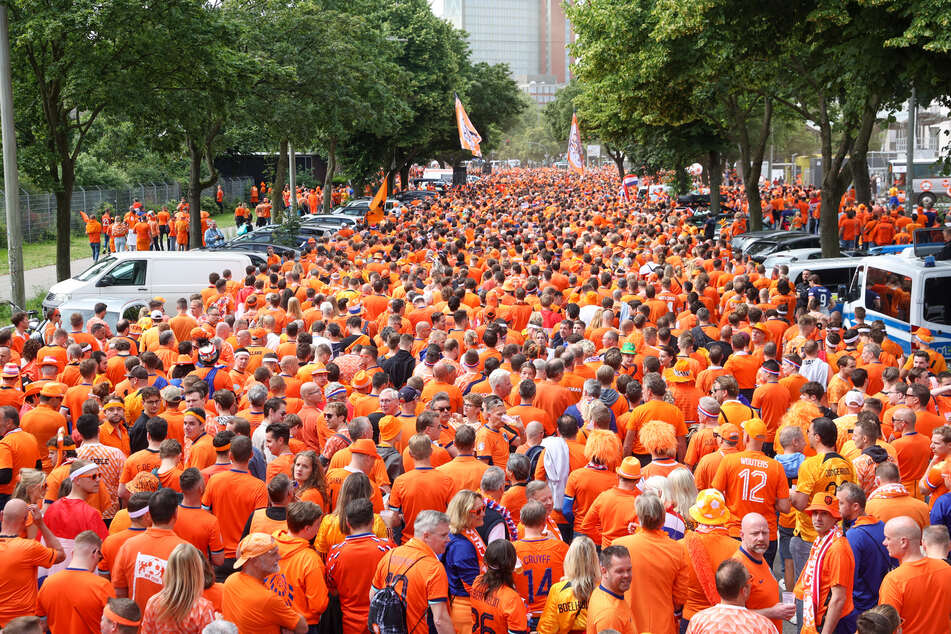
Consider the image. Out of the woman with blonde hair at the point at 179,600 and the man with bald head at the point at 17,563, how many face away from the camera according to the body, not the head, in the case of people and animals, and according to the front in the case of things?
2

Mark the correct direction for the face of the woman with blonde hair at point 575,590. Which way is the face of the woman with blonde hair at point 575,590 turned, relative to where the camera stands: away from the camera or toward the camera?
away from the camera

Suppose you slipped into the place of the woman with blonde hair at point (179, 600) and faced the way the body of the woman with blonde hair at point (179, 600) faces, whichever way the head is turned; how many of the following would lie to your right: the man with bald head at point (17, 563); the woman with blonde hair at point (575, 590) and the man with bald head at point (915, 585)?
2

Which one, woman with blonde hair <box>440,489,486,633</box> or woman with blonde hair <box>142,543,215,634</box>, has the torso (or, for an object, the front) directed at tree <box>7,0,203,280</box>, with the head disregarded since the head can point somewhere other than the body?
woman with blonde hair <box>142,543,215,634</box>

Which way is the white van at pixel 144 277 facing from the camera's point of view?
to the viewer's left

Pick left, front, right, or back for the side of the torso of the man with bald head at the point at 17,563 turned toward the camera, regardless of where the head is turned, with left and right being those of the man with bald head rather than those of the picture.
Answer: back

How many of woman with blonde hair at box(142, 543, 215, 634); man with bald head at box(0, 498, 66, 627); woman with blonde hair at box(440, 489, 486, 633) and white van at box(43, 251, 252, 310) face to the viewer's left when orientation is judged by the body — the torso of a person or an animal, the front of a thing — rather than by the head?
1

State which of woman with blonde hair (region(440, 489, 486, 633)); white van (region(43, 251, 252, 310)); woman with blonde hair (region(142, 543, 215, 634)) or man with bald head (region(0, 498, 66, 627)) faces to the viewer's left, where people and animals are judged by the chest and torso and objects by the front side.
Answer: the white van

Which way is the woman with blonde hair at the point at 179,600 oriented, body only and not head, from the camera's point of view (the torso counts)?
away from the camera

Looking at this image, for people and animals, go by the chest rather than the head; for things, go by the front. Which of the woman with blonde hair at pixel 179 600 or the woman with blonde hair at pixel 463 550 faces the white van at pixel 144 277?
the woman with blonde hair at pixel 179 600

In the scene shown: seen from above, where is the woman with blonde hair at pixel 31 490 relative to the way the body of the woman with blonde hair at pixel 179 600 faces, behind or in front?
in front
